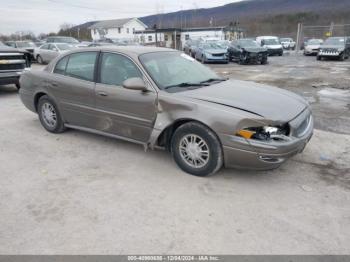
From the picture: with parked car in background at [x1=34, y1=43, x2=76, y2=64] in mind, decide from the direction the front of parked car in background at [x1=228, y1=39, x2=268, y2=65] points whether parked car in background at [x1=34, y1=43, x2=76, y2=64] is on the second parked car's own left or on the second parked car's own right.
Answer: on the second parked car's own right

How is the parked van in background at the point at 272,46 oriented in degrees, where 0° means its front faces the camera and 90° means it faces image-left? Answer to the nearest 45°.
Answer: approximately 315°

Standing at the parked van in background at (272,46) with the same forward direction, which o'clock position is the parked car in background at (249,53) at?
the parked car in background at (249,53) is roughly at 2 o'clock from the parked van in background at (272,46).
